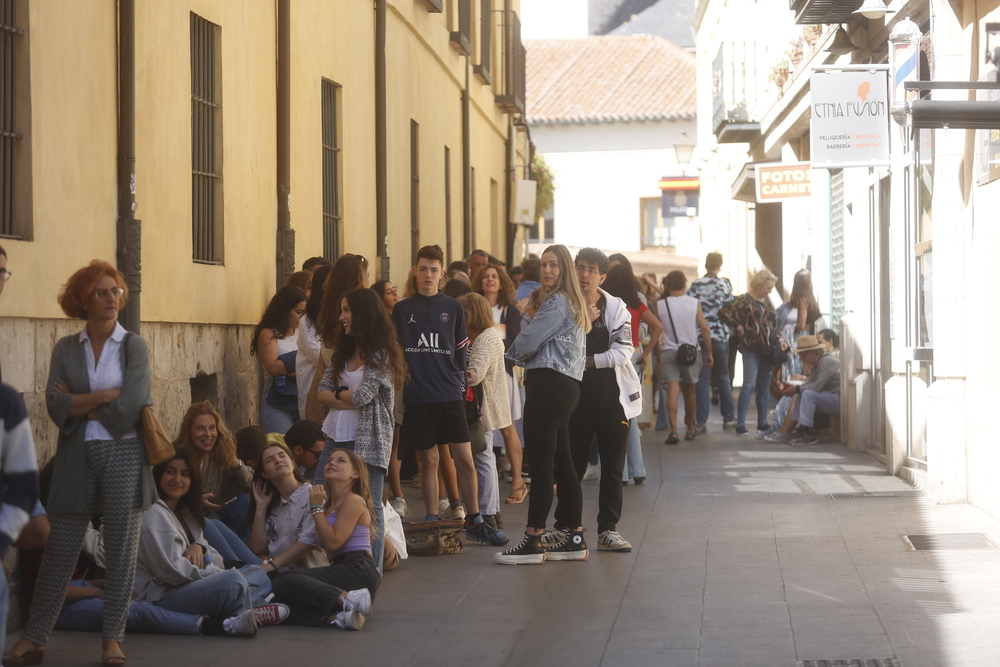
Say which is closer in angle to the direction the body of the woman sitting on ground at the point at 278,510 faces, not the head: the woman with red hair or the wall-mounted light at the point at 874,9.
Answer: the woman with red hair

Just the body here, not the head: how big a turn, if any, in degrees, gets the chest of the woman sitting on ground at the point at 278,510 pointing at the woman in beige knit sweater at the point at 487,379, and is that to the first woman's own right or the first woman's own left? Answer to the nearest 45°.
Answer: approximately 135° to the first woman's own left

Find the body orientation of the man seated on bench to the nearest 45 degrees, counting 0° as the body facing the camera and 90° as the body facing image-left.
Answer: approximately 90°

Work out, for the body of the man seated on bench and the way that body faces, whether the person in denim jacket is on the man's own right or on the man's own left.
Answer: on the man's own left

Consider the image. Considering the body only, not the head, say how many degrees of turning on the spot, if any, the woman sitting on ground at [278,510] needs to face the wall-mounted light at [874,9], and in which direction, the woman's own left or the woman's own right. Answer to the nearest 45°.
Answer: approximately 135° to the woman's own left

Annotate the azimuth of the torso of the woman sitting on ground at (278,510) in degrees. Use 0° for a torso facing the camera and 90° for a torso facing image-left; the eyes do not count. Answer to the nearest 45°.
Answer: approximately 0°

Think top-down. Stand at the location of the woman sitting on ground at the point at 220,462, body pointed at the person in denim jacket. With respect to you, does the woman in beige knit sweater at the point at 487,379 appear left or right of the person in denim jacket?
left

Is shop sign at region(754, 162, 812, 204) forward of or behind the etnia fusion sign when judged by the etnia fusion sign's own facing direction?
behind

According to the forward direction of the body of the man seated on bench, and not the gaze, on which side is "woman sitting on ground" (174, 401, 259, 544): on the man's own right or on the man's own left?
on the man's own left

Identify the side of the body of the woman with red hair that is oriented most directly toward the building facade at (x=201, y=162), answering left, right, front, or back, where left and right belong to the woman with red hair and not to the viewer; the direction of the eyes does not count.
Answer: back
